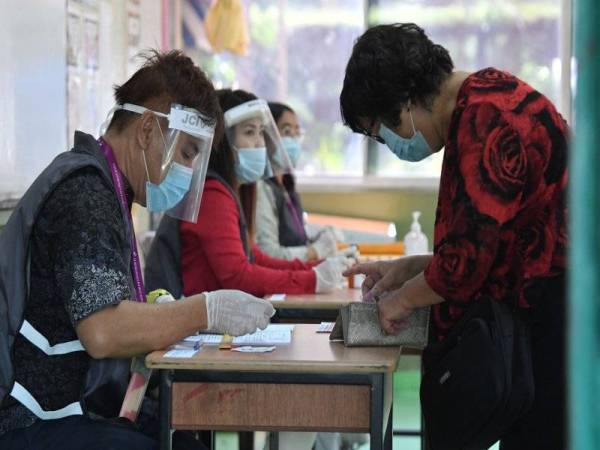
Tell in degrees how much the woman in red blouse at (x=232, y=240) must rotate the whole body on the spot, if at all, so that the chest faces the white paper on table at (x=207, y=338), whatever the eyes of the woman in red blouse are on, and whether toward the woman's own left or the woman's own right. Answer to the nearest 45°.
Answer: approximately 90° to the woman's own right

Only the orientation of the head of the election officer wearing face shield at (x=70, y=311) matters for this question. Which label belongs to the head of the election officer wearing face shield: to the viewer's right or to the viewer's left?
to the viewer's right

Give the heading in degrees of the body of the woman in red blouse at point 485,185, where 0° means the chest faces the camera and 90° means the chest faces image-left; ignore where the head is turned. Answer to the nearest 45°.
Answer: approximately 90°

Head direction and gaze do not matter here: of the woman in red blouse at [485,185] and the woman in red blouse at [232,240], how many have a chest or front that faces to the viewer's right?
1

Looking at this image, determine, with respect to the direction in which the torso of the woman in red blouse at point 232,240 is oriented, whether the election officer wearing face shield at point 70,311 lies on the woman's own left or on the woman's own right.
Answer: on the woman's own right

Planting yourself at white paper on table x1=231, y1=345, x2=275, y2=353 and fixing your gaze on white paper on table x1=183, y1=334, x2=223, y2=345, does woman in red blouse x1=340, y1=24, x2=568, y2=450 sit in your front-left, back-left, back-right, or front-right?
back-right

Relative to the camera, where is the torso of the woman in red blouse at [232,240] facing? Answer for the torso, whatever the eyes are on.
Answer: to the viewer's right

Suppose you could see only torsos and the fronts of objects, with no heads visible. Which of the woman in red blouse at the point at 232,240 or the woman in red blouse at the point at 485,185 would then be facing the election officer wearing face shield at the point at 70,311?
the woman in red blouse at the point at 485,185

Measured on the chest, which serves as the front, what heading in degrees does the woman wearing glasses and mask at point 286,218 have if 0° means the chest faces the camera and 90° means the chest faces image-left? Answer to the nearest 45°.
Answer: approximately 315°

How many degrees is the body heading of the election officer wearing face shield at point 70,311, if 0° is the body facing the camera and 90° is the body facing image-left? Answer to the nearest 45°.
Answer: approximately 270°
